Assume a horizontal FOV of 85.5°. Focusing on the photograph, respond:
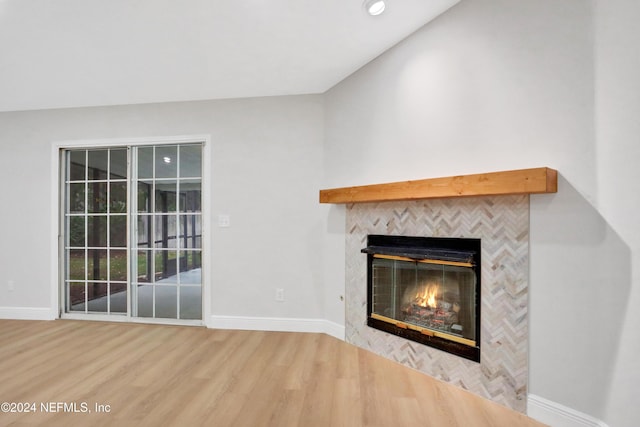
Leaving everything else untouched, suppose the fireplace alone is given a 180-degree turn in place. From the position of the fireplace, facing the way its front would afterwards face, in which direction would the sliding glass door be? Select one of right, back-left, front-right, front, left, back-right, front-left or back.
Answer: back-left

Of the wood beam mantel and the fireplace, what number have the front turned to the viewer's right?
0

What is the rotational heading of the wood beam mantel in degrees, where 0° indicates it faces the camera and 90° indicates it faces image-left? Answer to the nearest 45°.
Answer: approximately 45°

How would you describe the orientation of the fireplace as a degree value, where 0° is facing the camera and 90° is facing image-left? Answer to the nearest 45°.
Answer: approximately 45°

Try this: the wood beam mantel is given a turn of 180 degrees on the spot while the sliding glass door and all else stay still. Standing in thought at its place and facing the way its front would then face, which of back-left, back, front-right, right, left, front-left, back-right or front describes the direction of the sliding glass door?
back-left
